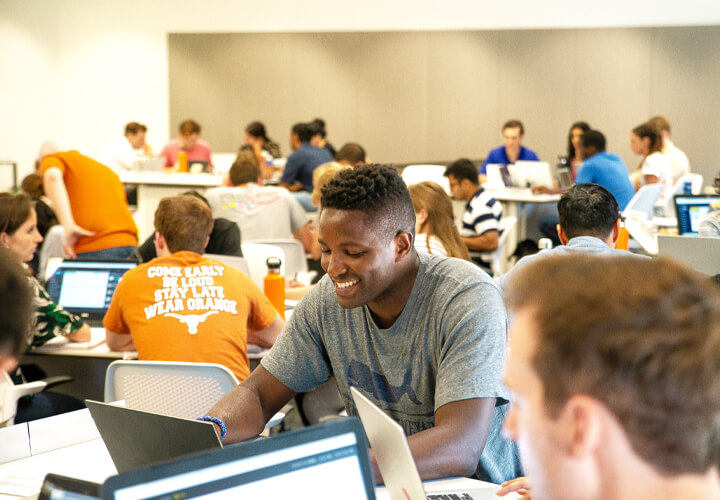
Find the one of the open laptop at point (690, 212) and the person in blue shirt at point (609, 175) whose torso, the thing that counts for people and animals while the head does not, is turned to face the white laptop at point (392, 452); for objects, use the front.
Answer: the open laptop

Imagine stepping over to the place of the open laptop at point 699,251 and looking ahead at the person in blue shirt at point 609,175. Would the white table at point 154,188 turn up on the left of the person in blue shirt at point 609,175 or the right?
left

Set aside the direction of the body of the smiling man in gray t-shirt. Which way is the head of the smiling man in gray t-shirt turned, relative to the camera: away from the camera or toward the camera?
toward the camera

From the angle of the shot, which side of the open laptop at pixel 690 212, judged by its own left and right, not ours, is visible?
front

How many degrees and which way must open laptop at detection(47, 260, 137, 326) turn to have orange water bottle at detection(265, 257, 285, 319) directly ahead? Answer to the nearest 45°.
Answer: approximately 45° to its left

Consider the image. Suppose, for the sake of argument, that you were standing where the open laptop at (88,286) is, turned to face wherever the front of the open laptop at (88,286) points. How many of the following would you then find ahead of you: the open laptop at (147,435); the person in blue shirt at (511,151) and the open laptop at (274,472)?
2

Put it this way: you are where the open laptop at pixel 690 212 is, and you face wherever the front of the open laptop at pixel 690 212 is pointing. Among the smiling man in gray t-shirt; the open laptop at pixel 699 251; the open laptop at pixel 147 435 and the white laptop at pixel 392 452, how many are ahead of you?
4

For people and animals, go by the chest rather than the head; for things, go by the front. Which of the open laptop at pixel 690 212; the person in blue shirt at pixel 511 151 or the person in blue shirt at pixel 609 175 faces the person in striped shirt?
the person in blue shirt at pixel 511 151

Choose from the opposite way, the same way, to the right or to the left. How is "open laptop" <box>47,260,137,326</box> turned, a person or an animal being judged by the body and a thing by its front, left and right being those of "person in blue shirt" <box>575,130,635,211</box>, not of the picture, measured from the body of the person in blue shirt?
the opposite way

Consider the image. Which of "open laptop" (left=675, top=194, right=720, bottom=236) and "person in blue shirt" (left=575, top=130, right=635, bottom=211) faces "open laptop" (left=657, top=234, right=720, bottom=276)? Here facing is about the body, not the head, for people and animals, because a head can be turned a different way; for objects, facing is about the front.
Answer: "open laptop" (left=675, top=194, right=720, bottom=236)

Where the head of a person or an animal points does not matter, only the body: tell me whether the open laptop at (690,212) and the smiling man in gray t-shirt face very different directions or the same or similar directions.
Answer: same or similar directions

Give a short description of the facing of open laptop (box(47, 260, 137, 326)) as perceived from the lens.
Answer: facing the viewer

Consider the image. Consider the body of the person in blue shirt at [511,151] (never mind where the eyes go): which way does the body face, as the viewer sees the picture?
toward the camera

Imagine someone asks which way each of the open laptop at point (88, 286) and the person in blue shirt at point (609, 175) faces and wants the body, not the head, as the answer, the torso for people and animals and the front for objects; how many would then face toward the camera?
1

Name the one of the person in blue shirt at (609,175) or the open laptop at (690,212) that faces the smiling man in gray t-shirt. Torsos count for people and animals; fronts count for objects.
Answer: the open laptop

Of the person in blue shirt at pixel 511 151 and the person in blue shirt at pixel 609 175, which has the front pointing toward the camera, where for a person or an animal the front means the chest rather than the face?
the person in blue shirt at pixel 511 151

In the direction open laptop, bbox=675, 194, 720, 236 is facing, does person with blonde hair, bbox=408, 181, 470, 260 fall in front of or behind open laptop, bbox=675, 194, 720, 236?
in front

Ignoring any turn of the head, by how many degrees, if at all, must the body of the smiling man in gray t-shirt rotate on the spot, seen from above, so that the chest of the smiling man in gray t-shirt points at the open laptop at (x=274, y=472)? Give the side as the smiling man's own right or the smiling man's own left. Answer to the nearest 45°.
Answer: approximately 45° to the smiling man's own left

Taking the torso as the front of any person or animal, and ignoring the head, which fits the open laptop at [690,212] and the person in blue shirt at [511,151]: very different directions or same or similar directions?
same or similar directions

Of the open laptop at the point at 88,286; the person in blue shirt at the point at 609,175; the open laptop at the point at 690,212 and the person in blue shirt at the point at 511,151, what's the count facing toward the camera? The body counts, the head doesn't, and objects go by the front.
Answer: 3
